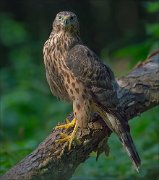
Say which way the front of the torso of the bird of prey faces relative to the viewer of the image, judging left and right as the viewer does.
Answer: facing the viewer and to the left of the viewer
